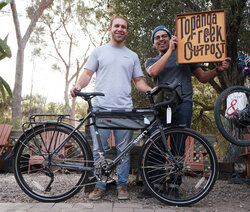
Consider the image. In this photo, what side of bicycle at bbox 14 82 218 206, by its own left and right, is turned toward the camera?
right

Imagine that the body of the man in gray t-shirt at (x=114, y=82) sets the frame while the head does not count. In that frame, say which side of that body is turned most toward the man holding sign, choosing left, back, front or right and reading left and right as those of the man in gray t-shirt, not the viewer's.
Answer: left

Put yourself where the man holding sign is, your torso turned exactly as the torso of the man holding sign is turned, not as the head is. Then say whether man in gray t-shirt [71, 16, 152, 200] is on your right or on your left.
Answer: on your right

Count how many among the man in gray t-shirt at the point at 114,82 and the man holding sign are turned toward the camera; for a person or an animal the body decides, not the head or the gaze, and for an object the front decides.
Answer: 2

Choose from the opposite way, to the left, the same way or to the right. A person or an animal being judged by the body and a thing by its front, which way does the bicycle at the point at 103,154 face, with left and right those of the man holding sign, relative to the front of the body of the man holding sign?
to the left
